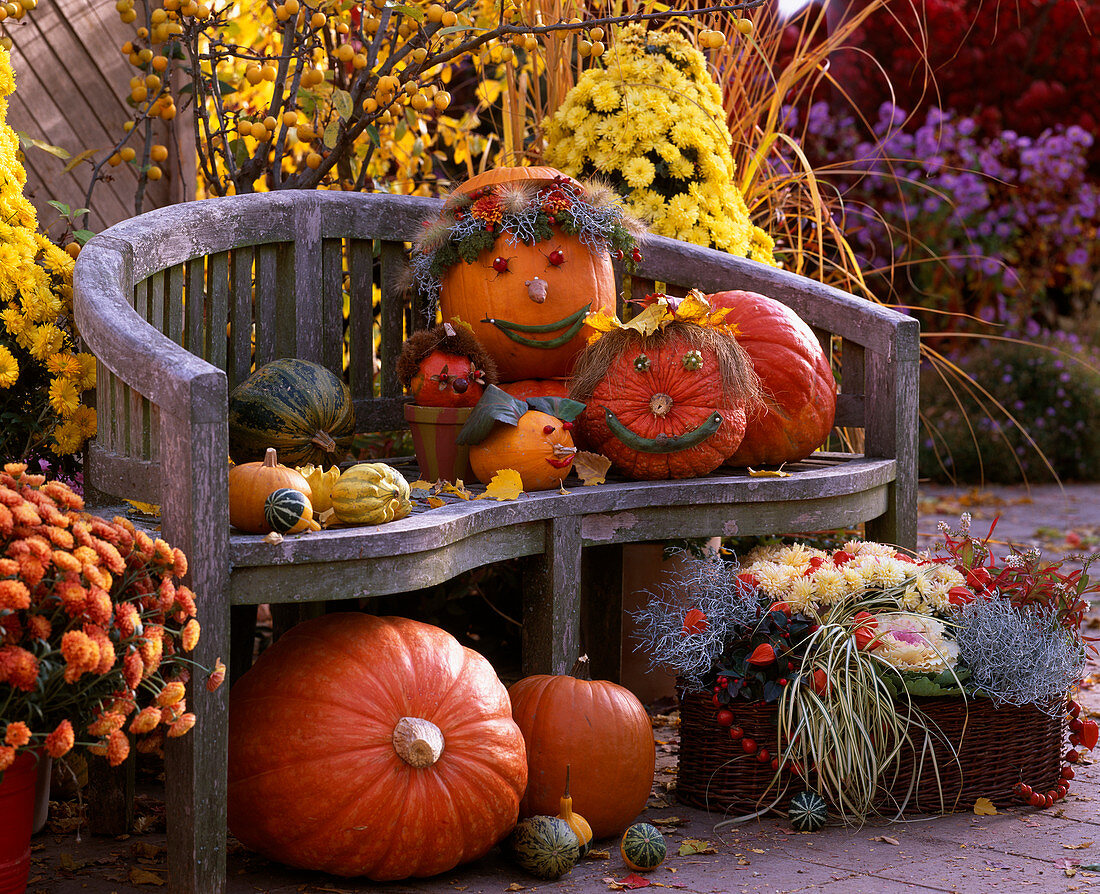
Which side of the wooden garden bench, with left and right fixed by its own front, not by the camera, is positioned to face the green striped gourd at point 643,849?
front

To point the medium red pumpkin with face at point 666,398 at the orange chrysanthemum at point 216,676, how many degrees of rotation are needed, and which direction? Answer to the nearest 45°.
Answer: approximately 45° to its right

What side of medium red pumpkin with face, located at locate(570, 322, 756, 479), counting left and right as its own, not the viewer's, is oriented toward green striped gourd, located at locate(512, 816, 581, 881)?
front

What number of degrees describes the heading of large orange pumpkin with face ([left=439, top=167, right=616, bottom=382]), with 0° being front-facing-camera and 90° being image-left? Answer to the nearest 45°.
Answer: approximately 0°

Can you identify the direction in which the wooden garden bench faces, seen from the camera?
facing the viewer and to the right of the viewer

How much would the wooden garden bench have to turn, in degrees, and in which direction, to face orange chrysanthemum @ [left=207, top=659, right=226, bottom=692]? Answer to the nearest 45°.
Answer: approximately 45° to its right

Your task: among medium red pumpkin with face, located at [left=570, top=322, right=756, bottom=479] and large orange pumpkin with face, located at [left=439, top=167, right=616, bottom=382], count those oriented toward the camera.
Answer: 2
